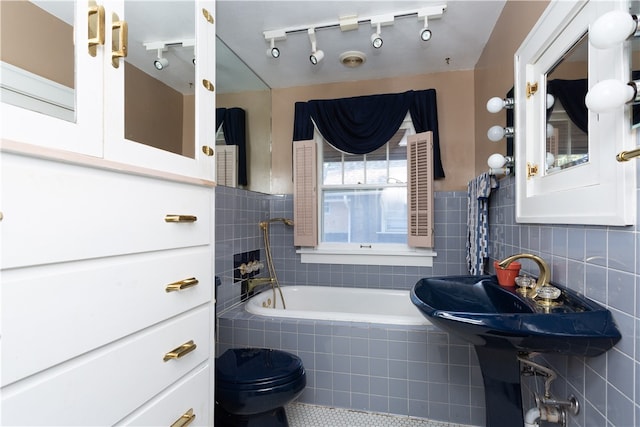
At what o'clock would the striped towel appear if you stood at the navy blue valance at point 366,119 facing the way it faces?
The striped towel is roughly at 10 o'clock from the navy blue valance.

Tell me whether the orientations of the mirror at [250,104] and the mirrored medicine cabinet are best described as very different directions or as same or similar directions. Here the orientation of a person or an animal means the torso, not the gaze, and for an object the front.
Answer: very different directions

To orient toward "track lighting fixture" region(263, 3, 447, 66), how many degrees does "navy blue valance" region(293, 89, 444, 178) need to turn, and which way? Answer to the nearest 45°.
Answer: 0° — it already faces it

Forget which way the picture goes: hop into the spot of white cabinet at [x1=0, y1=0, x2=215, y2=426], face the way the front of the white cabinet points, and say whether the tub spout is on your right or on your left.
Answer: on your left

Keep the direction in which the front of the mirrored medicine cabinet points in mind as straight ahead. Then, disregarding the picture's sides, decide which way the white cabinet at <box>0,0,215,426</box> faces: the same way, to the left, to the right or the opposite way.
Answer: the opposite way

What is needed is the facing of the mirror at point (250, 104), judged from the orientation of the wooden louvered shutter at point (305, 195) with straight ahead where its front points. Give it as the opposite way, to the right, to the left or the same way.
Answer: to the left

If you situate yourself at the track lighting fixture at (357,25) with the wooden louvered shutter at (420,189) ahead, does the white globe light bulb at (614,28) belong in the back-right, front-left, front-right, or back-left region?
back-right

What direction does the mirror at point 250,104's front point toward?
to the viewer's right
